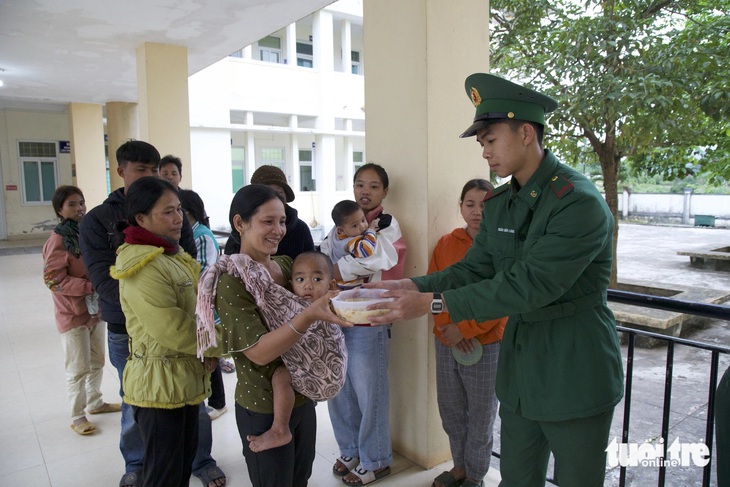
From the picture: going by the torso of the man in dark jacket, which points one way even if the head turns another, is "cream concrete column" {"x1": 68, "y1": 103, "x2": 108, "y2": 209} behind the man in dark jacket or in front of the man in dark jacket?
behind

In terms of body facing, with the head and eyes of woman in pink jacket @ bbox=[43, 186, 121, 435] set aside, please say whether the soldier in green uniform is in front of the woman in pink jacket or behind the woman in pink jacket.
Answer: in front

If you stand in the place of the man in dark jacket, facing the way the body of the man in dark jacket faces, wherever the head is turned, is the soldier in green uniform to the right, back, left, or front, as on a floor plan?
front

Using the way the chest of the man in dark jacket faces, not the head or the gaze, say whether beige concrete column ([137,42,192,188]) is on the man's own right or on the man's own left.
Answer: on the man's own left

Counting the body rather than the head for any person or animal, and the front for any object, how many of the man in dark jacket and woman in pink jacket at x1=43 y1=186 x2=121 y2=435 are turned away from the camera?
0

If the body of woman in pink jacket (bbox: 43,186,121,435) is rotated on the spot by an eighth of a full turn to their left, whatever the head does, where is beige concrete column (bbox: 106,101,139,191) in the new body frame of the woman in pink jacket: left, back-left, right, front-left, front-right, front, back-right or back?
left

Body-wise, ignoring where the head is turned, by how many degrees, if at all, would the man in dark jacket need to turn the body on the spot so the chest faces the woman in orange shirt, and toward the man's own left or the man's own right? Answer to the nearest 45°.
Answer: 0° — they already face them

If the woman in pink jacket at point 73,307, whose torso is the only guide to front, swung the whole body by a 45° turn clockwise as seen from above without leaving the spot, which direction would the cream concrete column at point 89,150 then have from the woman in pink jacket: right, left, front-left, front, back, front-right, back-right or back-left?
back

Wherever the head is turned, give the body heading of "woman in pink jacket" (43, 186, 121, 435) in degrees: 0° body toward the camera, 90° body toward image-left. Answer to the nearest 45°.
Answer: approximately 315°

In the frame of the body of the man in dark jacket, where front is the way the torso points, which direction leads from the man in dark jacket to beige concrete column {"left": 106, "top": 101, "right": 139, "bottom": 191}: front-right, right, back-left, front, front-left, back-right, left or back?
back-left

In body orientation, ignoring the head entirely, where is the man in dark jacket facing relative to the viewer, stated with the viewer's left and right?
facing the viewer and to the right of the viewer

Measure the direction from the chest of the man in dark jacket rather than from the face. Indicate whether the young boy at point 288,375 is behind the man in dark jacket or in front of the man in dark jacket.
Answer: in front

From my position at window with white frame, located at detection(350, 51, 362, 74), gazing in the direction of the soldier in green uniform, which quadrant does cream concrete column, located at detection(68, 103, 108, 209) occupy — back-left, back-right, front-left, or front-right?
front-right

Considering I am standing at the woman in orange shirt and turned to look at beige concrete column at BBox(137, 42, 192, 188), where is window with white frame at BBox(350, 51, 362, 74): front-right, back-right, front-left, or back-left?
front-right
